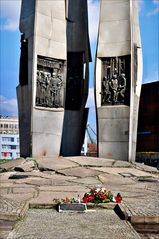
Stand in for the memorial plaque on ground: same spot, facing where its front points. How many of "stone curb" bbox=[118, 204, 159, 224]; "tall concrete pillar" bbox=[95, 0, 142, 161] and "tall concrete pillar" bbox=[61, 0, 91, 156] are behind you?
2

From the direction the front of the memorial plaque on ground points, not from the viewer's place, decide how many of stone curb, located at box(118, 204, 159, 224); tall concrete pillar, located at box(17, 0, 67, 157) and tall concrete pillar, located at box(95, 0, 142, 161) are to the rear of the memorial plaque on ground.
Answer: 2

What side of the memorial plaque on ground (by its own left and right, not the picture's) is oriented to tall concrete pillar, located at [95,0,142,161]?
back

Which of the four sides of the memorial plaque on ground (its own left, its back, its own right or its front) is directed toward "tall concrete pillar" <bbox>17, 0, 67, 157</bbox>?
back

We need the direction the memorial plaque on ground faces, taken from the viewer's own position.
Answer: facing the viewer

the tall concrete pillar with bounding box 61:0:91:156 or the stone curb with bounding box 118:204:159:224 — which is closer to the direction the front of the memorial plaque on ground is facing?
the stone curb

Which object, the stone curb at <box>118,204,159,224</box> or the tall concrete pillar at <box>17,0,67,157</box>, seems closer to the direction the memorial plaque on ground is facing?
the stone curb

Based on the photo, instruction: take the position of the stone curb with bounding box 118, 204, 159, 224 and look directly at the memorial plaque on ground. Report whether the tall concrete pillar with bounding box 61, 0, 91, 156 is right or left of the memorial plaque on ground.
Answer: right

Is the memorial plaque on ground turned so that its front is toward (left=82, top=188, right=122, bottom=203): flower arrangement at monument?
no

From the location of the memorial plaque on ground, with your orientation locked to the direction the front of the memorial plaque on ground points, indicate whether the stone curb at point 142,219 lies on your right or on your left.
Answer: on your left

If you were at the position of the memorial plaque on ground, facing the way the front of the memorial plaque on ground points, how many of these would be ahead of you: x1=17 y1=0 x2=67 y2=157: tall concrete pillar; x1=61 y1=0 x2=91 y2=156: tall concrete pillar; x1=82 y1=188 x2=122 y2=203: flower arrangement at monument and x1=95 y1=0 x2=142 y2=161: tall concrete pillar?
0

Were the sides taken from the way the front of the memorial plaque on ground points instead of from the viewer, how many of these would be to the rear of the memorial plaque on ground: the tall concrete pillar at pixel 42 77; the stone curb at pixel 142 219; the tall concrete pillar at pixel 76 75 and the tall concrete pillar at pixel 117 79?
3

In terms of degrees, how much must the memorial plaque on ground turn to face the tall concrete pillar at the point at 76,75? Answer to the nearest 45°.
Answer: approximately 180°
